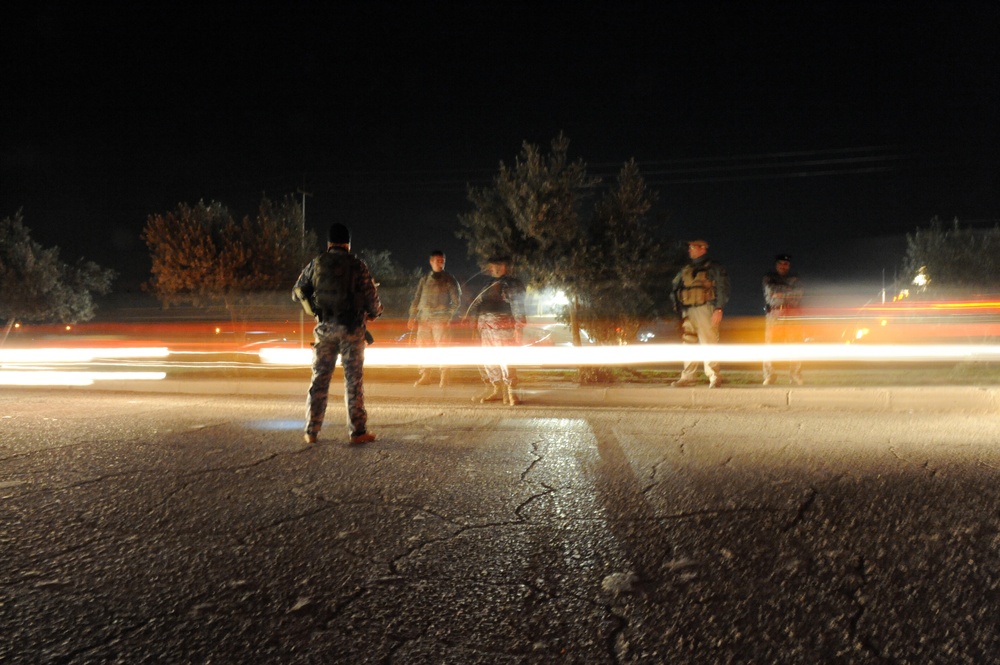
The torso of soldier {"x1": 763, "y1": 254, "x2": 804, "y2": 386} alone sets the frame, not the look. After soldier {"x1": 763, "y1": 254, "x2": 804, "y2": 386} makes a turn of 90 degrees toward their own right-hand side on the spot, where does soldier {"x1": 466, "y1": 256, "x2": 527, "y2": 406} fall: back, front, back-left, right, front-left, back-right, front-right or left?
front-left

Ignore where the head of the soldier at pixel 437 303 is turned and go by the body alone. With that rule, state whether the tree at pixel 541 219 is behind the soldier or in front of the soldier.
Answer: behind

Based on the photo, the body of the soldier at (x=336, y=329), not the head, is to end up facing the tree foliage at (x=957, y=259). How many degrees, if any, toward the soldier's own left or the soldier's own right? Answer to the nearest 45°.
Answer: approximately 45° to the soldier's own right

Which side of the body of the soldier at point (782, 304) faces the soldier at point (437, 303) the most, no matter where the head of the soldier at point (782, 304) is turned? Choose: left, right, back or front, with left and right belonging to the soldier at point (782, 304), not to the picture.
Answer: right

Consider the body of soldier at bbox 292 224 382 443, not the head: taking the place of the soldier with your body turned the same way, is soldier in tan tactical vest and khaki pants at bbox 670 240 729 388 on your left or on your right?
on your right

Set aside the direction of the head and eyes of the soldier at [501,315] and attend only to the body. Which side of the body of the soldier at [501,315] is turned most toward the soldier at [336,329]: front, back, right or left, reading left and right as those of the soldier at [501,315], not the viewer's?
front

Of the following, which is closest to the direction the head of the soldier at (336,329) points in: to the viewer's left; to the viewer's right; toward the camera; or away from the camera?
away from the camera

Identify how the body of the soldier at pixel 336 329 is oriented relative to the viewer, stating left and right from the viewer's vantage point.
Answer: facing away from the viewer

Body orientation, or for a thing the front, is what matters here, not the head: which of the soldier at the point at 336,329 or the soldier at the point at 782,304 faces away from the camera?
the soldier at the point at 336,329

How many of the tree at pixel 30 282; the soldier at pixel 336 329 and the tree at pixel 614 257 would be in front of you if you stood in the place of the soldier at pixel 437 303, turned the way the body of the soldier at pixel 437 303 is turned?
1

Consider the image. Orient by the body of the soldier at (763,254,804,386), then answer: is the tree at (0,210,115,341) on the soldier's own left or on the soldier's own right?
on the soldier's own right

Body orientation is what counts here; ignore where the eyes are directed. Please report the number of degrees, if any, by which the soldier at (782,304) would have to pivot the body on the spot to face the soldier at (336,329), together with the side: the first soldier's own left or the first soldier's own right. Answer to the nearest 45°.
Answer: approximately 45° to the first soldier's own right

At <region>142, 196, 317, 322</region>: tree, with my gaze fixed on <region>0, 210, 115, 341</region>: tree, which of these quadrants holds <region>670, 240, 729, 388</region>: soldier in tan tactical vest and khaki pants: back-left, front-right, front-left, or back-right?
back-left

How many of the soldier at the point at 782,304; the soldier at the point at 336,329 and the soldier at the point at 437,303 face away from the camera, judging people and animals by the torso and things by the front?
1
